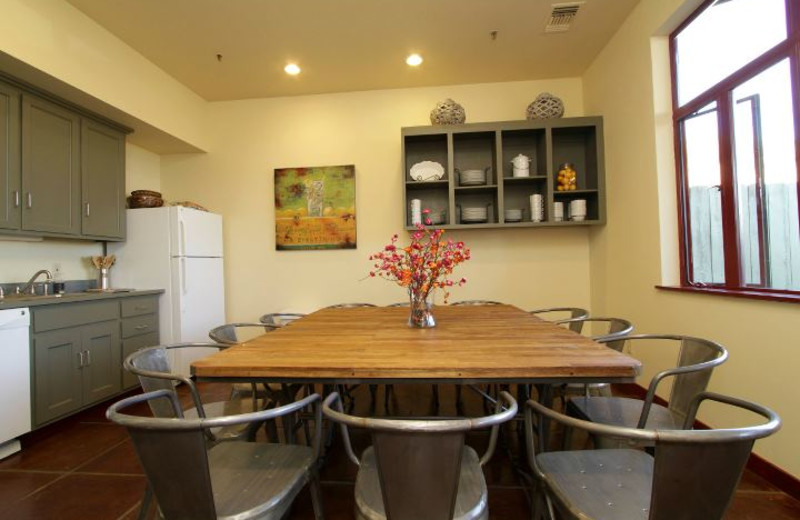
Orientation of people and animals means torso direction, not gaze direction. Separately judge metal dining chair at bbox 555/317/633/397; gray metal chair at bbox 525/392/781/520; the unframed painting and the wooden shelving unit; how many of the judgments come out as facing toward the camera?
2

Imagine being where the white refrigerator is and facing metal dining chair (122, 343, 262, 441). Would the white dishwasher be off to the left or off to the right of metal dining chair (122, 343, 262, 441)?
right

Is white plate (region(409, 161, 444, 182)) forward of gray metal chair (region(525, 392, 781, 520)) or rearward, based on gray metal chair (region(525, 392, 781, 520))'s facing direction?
forward

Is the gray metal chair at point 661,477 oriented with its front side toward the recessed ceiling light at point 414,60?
yes

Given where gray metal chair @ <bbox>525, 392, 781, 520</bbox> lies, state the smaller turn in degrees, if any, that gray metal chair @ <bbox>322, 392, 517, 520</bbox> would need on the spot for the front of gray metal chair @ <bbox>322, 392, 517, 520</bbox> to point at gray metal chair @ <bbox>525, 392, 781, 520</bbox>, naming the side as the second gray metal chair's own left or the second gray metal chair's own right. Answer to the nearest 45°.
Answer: approximately 90° to the second gray metal chair's own right

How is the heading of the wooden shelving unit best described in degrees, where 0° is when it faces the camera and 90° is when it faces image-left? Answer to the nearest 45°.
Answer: approximately 0°

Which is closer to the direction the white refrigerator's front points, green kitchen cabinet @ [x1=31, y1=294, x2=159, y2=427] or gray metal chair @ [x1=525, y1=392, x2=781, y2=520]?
the gray metal chair

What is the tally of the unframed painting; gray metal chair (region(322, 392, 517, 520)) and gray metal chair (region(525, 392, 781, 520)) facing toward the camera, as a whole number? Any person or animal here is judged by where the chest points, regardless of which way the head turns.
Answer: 1

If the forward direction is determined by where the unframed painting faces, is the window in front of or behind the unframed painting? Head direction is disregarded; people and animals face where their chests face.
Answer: in front

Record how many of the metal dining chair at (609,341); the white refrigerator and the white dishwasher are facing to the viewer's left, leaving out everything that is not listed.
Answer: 1

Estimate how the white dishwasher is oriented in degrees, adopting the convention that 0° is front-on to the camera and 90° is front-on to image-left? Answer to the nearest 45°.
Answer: approximately 315°

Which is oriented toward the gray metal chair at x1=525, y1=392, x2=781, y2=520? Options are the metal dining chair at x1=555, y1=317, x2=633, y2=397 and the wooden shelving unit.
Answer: the wooden shelving unit
